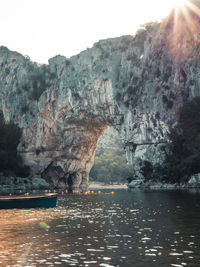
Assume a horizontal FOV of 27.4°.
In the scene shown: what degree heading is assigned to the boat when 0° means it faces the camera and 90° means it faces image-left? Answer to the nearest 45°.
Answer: approximately 270°
